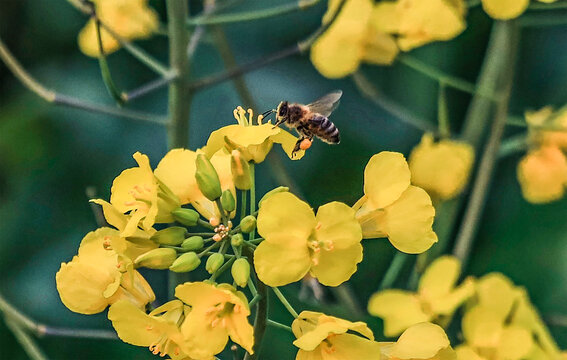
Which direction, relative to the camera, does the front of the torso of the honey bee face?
to the viewer's left
